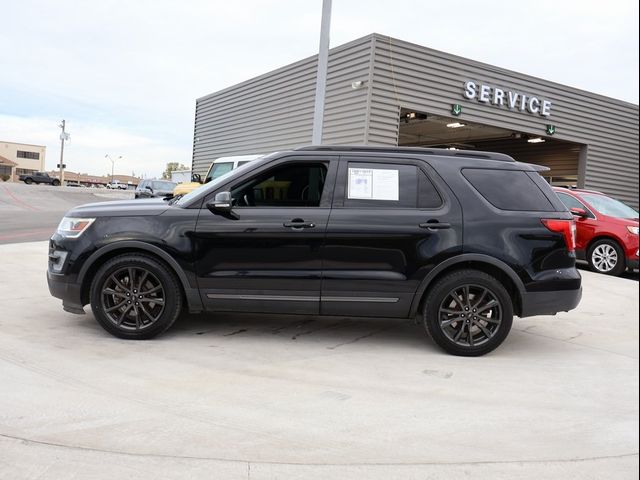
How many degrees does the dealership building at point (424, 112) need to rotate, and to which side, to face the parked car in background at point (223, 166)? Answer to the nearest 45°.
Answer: approximately 90° to its right

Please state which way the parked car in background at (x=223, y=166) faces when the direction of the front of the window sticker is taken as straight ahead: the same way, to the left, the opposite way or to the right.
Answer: to the right

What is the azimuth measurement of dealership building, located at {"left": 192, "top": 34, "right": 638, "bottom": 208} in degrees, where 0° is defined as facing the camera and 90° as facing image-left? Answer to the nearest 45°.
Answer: approximately 315°

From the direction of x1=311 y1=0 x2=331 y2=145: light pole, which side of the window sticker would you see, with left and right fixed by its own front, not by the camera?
back

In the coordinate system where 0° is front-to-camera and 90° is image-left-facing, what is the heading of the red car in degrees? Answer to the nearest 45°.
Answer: approximately 315°

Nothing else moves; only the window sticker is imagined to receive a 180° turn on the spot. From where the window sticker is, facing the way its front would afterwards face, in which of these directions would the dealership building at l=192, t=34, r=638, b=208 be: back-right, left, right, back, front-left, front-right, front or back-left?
front

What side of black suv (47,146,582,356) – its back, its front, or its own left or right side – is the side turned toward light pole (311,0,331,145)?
right

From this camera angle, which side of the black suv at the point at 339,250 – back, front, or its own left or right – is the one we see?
left

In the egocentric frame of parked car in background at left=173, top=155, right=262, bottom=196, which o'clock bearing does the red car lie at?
The red car is roughly at 7 o'clock from the parked car in background.

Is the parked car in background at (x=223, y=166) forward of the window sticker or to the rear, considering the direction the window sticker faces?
to the rear

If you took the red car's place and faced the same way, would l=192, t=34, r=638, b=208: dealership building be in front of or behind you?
behind

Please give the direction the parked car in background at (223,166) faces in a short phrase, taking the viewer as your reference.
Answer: facing to the left of the viewer
